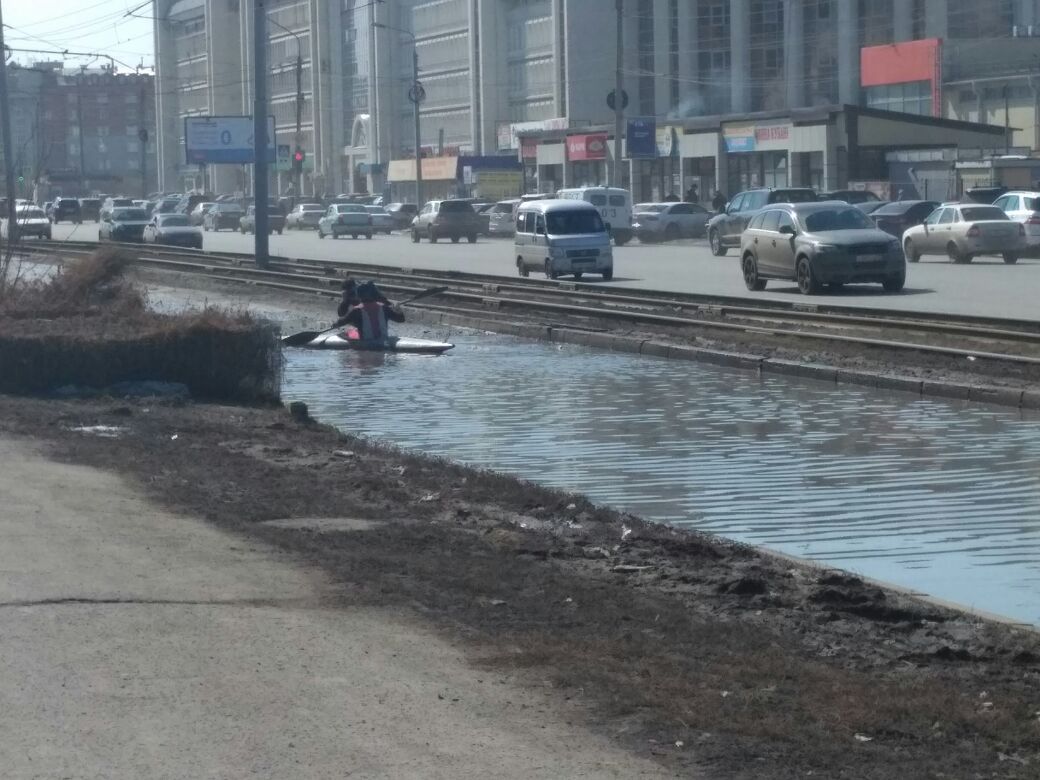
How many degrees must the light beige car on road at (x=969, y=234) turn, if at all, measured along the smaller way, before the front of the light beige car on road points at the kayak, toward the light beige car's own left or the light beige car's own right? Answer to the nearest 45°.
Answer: approximately 135° to the light beige car's own left

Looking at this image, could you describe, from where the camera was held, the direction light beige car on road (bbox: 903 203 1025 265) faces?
facing away from the viewer and to the left of the viewer

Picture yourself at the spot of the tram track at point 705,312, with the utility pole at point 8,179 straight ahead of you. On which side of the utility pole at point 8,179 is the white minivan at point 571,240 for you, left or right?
right

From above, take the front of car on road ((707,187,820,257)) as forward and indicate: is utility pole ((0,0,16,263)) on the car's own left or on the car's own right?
on the car's own left

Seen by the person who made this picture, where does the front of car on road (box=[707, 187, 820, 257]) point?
facing away from the viewer and to the left of the viewer

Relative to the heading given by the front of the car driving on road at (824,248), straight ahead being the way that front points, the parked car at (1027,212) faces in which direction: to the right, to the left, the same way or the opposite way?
the opposite way

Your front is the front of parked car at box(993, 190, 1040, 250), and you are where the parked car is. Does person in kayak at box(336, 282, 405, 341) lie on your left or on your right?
on your left

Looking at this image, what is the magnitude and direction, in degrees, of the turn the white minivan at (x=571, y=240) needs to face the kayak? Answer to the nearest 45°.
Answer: approximately 45° to its right
